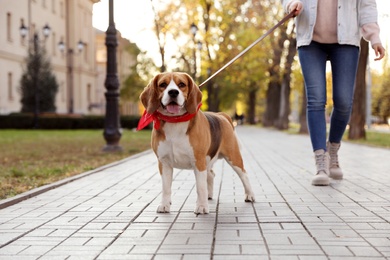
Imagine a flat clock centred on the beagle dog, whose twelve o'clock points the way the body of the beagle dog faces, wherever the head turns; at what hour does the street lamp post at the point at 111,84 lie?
The street lamp post is roughly at 4 o'clock from the beagle dog.

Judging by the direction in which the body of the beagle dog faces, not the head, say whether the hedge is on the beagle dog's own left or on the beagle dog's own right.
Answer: on the beagle dog's own right

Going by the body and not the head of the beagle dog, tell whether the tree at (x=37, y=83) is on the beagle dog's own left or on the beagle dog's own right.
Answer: on the beagle dog's own right

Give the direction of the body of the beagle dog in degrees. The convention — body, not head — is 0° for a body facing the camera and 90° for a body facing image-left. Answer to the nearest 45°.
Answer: approximately 45°
